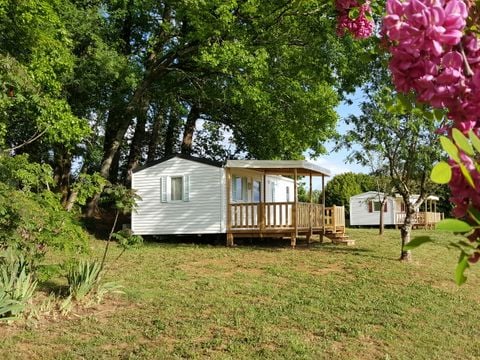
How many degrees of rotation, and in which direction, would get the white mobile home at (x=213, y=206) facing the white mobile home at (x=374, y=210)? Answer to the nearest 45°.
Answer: approximately 90° to its left

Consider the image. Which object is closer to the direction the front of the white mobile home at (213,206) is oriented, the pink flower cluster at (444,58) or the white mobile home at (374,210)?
the pink flower cluster

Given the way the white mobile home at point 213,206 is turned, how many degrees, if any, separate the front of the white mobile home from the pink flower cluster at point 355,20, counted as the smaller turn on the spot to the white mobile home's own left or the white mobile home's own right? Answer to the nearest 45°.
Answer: approximately 45° to the white mobile home's own right

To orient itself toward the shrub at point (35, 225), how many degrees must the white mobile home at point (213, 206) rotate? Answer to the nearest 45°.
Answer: approximately 45° to its right

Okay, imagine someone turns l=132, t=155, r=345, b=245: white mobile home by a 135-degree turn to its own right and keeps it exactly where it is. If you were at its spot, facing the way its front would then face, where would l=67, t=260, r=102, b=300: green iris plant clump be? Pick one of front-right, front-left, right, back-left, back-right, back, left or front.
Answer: left

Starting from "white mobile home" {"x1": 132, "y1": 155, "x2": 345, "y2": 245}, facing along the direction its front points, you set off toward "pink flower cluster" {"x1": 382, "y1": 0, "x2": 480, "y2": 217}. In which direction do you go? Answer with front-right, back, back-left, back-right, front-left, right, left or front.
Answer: front-right

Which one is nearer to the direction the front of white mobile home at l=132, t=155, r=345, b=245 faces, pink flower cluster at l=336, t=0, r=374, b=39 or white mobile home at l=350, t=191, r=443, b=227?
the pink flower cluster

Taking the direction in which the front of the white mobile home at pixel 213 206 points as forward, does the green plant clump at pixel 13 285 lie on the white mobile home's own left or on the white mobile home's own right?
on the white mobile home's own right

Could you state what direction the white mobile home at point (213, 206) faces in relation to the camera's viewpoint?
facing the viewer and to the right of the viewer
